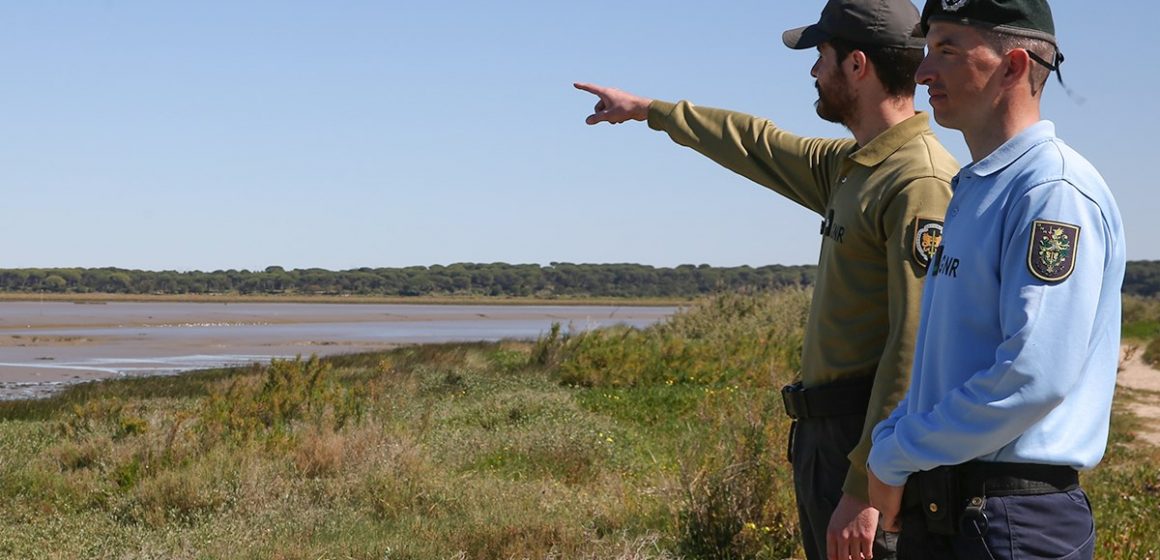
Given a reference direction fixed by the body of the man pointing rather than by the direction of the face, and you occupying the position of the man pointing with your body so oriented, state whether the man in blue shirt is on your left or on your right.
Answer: on your left

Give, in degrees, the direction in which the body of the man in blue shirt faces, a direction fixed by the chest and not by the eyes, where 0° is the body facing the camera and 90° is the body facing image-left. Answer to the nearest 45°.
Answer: approximately 90°

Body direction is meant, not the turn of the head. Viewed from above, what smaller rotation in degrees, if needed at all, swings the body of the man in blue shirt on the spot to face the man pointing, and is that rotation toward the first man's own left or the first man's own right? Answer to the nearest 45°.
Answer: approximately 45° to the first man's own right

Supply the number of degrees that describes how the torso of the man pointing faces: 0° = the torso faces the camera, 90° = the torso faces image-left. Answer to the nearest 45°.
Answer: approximately 90°
